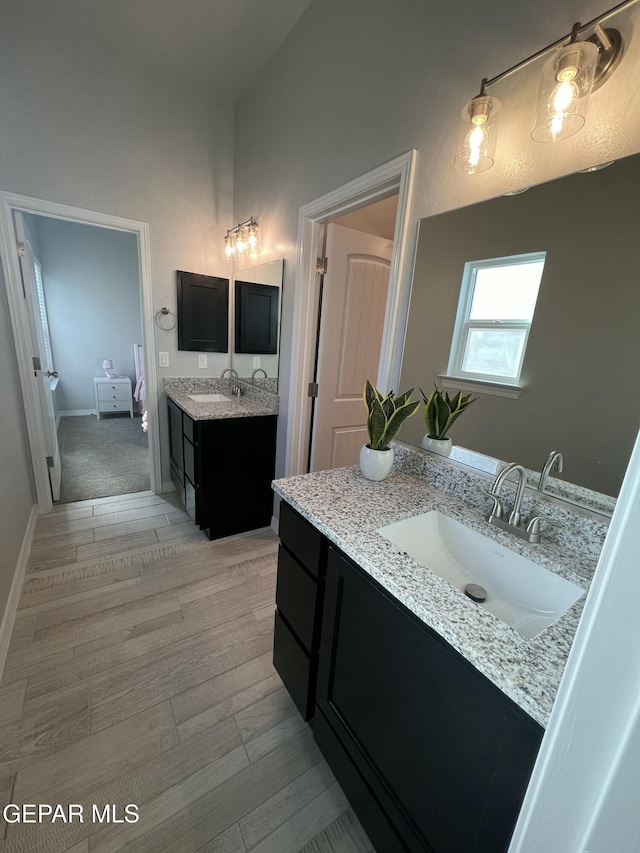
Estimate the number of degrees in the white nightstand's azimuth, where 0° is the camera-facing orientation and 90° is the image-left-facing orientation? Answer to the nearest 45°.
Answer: approximately 0°

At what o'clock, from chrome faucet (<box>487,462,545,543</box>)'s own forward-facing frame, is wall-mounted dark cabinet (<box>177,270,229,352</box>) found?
The wall-mounted dark cabinet is roughly at 2 o'clock from the chrome faucet.

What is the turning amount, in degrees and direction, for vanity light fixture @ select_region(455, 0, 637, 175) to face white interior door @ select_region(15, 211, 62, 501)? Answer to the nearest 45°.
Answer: approximately 45° to its right

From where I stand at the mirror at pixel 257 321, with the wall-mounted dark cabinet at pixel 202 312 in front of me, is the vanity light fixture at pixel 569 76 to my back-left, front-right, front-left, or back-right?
back-left

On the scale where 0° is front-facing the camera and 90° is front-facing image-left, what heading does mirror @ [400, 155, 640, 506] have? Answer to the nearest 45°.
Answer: approximately 45°

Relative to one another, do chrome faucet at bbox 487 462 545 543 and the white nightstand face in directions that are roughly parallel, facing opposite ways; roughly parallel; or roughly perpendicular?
roughly perpendicular
